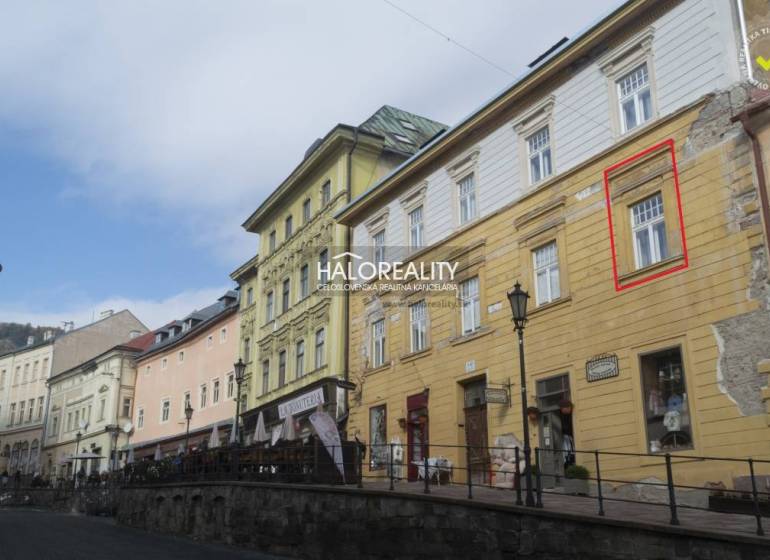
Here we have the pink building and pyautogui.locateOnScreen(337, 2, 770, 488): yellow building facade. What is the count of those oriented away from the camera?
0

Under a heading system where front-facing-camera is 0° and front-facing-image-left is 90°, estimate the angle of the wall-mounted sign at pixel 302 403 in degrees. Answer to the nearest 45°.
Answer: approximately 45°

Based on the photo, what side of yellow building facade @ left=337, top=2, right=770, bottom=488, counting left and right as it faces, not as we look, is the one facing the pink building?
right

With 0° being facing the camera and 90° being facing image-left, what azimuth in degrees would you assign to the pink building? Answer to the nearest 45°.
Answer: approximately 45°

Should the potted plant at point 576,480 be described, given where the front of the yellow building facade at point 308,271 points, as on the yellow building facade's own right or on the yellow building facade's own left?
on the yellow building facade's own left

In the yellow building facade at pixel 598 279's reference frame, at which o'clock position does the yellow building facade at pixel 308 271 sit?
the yellow building facade at pixel 308 271 is roughly at 3 o'clock from the yellow building facade at pixel 598 279.

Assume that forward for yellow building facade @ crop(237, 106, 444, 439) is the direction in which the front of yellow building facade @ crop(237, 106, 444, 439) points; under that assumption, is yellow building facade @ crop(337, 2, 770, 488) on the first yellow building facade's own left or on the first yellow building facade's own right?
on the first yellow building facade's own left
